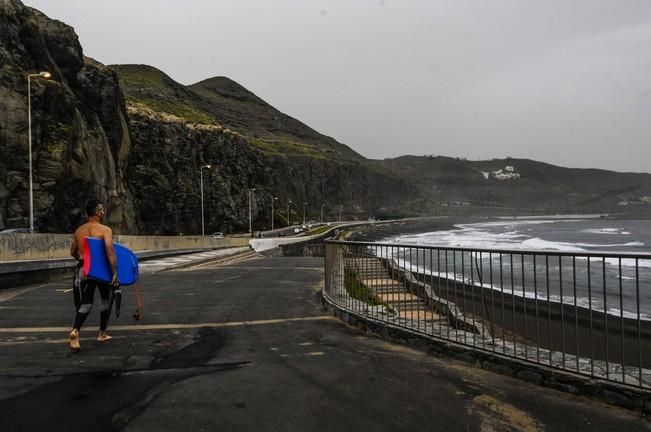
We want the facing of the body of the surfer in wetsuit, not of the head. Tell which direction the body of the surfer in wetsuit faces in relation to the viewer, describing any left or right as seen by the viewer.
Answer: facing away from the viewer and to the right of the viewer

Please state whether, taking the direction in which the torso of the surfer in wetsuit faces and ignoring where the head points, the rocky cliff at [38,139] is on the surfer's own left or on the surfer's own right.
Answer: on the surfer's own left

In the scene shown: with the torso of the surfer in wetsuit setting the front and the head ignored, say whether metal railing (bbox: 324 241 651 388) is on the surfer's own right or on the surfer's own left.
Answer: on the surfer's own right

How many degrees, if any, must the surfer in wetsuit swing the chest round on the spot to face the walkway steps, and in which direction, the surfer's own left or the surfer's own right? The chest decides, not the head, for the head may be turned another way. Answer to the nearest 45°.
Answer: approximately 45° to the surfer's own right

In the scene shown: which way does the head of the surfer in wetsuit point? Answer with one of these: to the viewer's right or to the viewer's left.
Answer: to the viewer's right
